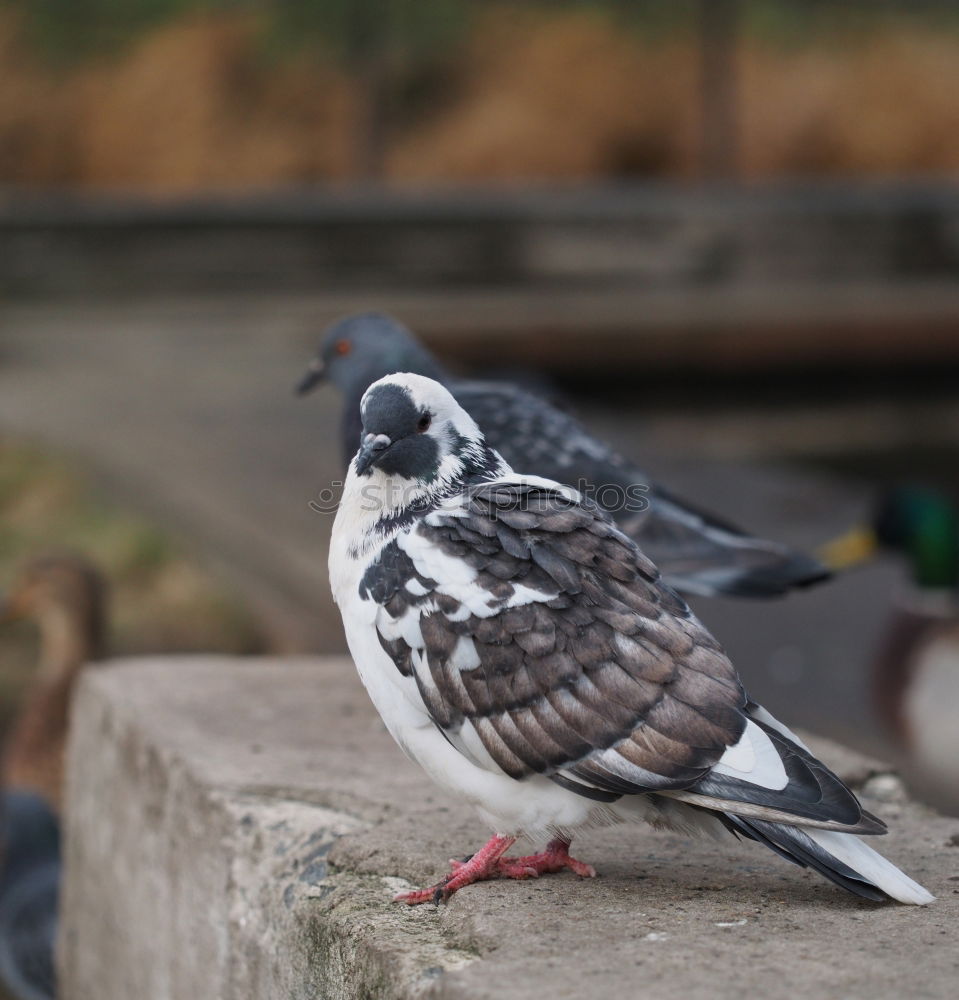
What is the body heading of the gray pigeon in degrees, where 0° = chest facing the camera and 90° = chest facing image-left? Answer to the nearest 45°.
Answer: approximately 90°

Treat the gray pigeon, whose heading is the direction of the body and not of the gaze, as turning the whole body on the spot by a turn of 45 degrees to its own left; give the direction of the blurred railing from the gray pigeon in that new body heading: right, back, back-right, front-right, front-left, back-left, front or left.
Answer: back-right

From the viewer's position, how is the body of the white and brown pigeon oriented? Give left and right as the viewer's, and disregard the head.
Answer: facing to the left of the viewer

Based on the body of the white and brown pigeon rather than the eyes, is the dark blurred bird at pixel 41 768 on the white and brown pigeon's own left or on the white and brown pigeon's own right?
on the white and brown pigeon's own right
